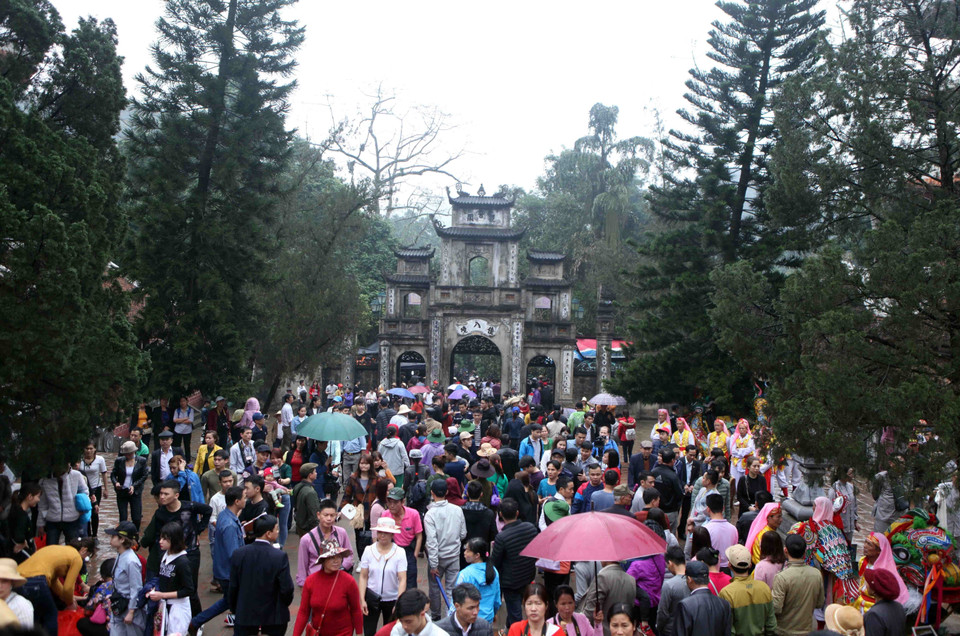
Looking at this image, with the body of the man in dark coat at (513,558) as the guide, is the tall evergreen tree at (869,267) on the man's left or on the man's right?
on the man's right

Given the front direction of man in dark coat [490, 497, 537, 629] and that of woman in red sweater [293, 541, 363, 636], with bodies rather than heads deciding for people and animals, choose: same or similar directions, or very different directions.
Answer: very different directions

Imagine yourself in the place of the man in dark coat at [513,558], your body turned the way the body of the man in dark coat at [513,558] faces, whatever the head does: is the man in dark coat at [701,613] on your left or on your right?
on your right

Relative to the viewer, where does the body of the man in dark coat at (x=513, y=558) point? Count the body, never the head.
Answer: away from the camera

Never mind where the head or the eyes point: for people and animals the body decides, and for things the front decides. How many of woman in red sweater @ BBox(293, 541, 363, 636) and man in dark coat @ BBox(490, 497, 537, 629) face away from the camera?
1

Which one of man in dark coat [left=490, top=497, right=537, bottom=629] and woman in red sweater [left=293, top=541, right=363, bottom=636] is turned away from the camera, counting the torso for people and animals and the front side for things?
the man in dark coat

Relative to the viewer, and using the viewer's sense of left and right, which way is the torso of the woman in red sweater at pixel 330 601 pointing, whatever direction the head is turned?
facing the viewer

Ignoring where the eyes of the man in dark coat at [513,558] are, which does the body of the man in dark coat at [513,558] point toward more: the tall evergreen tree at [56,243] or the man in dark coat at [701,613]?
the tall evergreen tree

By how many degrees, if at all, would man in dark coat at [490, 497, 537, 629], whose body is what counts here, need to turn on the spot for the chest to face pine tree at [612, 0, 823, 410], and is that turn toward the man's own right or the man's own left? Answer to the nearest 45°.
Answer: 0° — they already face it

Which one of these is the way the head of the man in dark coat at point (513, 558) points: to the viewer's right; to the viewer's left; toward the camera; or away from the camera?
away from the camera

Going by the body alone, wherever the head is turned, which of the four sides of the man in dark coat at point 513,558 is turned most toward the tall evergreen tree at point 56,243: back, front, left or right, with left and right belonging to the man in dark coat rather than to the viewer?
left
